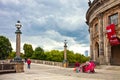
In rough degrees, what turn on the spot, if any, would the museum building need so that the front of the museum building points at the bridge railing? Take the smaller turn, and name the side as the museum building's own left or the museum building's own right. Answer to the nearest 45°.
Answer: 0° — it already faces it

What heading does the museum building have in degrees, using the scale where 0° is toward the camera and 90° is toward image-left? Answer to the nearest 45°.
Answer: approximately 45°
